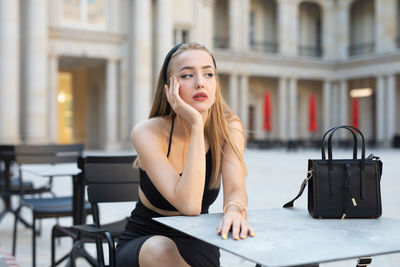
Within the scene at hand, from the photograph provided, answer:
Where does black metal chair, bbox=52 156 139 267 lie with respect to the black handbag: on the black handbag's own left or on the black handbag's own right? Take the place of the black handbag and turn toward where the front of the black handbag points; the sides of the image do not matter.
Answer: on the black handbag's own right

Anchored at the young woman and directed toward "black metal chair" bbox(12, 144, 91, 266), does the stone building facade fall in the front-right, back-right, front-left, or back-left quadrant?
front-right

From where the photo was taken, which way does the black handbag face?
toward the camera

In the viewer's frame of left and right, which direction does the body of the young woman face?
facing the viewer and to the right of the viewer

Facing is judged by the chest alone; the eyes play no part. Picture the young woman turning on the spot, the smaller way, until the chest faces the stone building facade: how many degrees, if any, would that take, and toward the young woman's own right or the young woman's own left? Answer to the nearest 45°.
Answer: approximately 135° to the young woman's own left

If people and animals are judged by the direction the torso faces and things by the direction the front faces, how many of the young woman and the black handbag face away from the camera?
0

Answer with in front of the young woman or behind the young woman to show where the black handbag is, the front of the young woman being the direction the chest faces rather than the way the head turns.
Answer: in front

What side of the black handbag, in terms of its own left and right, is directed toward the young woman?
right

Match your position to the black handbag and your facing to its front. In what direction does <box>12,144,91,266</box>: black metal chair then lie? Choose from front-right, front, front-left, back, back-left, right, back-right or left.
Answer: back-right
